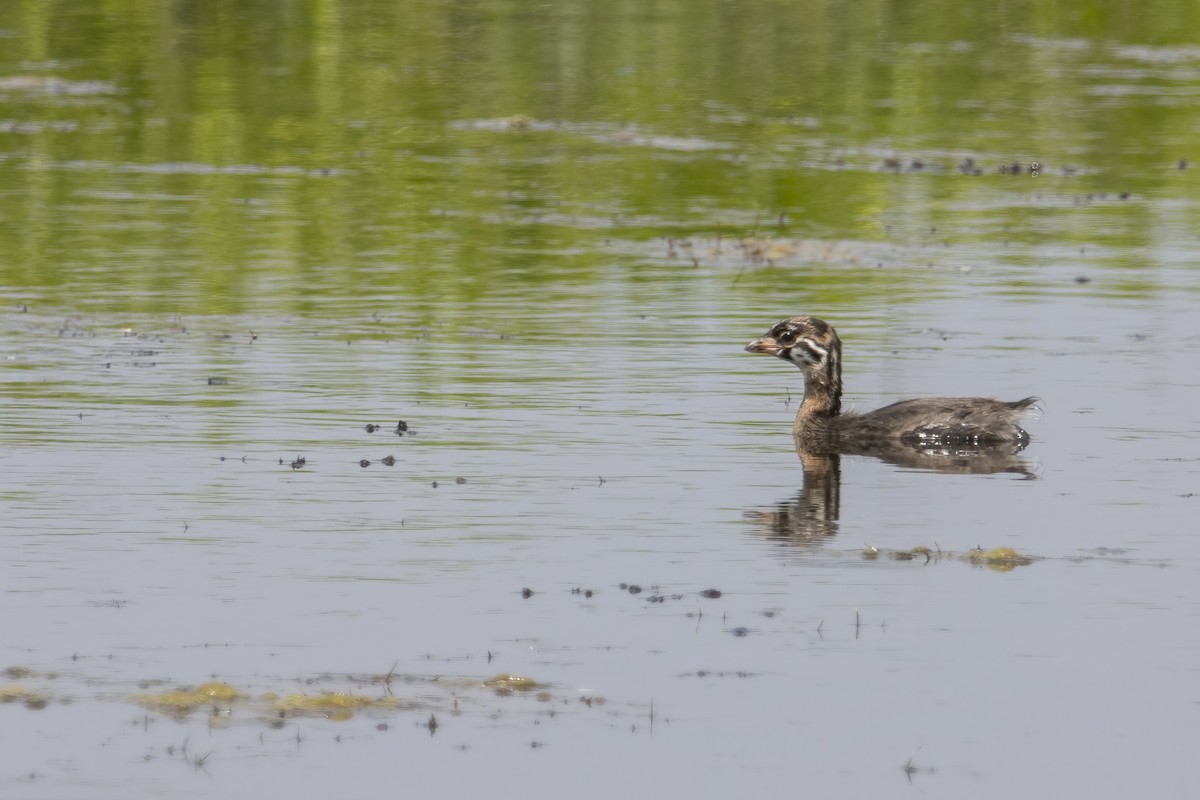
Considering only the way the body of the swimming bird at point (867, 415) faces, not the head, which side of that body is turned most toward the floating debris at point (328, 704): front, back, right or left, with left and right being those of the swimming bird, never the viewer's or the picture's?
left

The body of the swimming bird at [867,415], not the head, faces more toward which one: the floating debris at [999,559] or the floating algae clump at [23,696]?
the floating algae clump

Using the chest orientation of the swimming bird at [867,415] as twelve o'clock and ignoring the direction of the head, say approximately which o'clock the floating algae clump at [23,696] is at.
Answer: The floating algae clump is roughly at 10 o'clock from the swimming bird.

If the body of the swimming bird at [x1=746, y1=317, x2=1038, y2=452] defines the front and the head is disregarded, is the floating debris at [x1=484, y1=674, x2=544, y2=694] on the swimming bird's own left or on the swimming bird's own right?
on the swimming bird's own left

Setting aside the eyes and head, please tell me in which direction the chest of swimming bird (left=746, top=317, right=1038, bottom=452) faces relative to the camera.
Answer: to the viewer's left

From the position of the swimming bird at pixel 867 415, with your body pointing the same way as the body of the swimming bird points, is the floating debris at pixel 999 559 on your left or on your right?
on your left

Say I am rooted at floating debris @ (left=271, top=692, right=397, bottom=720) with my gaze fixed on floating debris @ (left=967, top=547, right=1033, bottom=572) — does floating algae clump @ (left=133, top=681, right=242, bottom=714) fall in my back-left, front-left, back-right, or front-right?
back-left
